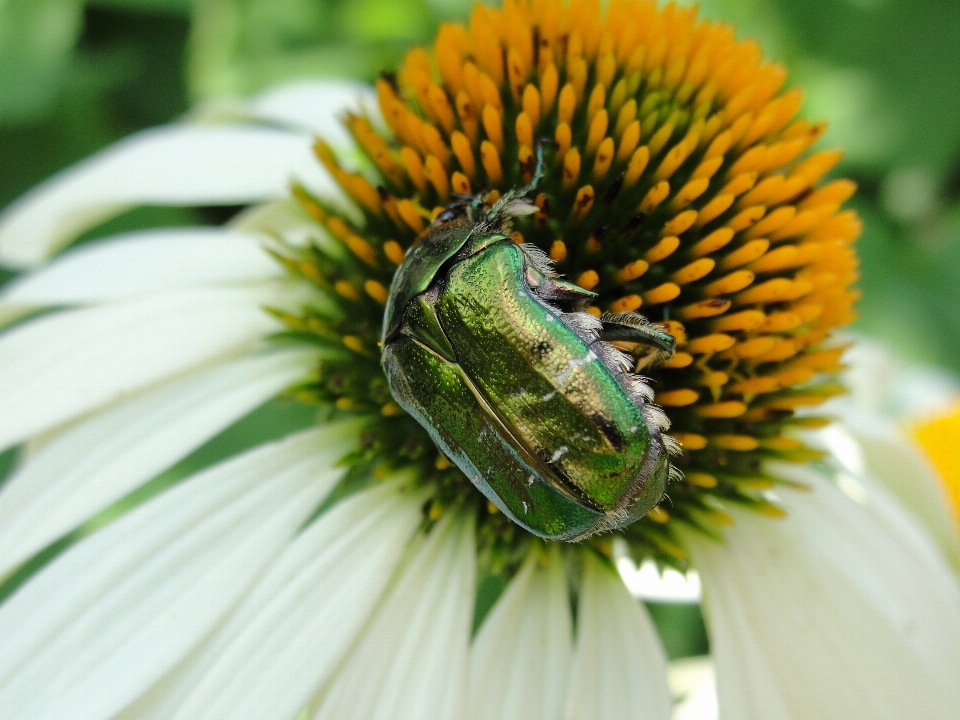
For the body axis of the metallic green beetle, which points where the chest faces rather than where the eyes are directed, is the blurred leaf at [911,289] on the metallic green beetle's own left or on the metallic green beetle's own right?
on the metallic green beetle's own right

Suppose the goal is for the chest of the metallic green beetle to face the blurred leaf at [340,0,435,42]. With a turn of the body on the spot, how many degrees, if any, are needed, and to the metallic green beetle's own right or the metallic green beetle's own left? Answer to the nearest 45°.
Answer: approximately 45° to the metallic green beetle's own right

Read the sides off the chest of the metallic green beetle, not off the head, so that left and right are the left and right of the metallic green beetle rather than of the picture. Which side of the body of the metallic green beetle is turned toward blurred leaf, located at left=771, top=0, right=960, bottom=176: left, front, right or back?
right

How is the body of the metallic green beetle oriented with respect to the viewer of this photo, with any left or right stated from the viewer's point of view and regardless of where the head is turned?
facing away from the viewer and to the left of the viewer
